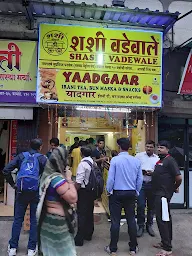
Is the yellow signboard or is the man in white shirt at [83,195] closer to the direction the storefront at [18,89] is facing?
the man in white shirt

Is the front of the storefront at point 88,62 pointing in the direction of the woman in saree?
yes

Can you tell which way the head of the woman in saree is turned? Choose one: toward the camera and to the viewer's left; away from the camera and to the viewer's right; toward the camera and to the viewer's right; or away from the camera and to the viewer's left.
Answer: away from the camera and to the viewer's right

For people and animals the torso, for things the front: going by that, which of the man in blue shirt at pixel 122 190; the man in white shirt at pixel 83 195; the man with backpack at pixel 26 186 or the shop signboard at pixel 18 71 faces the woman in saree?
the shop signboard

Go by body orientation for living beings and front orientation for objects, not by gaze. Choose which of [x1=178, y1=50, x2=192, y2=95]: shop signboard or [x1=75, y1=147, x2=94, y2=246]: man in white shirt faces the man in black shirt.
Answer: the shop signboard

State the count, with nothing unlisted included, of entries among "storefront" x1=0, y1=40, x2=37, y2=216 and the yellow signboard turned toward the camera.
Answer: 2

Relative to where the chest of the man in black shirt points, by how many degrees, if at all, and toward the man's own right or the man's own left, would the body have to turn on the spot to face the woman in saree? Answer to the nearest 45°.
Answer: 0° — they already face them

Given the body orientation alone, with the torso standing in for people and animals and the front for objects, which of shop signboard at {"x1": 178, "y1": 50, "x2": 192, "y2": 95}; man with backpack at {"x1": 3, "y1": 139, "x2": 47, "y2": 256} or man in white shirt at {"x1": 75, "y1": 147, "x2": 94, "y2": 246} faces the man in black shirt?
the shop signboard

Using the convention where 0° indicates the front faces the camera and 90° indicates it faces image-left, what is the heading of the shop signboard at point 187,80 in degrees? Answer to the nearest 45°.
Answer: approximately 0°

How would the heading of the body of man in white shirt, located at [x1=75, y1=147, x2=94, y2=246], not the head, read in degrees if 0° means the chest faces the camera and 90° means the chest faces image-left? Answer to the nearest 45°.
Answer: approximately 135°

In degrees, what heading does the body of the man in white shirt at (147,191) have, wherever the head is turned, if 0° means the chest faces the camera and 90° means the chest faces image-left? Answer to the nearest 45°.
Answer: approximately 0°
